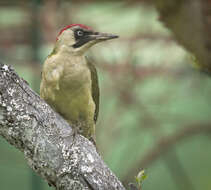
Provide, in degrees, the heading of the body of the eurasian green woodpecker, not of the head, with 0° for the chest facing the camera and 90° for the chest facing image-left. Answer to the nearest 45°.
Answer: approximately 0°
